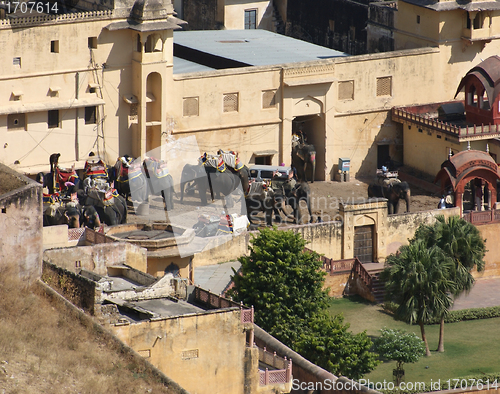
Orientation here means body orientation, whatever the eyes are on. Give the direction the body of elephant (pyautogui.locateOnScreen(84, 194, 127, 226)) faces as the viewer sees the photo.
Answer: to the viewer's left

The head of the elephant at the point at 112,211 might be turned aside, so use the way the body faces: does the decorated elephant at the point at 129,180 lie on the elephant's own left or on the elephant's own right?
on the elephant's own right

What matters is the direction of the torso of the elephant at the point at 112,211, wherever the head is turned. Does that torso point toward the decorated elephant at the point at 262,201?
no

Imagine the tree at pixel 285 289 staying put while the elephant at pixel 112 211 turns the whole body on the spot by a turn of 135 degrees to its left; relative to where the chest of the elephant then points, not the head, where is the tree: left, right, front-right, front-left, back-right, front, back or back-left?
front

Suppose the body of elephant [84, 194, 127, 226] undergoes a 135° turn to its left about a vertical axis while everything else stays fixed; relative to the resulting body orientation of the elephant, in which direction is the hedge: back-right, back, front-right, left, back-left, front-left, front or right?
front-right

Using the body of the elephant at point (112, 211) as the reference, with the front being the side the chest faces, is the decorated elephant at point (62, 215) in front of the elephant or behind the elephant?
in front

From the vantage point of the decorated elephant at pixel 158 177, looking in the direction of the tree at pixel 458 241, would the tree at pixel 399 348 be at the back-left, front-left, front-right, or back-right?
front-right

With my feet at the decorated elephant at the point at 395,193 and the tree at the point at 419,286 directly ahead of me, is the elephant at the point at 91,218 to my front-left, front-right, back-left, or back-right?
front-right

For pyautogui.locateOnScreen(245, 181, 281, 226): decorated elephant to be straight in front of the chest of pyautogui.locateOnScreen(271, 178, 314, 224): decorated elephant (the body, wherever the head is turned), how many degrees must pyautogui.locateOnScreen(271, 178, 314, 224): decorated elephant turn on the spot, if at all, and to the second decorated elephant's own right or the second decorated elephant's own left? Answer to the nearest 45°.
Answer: approximately 45° to the second decorated elephant's own right

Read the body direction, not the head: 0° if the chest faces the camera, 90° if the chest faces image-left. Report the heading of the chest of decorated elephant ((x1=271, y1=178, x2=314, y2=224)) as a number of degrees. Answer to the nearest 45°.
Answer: approximately 45°
